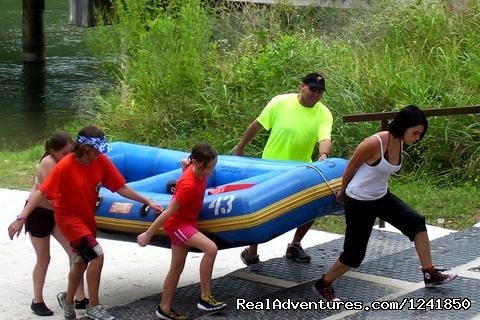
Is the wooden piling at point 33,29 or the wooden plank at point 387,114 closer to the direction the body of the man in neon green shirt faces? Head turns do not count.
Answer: the wooden plank

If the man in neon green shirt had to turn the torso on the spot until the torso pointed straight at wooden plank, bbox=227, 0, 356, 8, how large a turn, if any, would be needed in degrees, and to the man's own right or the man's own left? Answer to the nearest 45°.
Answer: approximately 135° to the man's own left

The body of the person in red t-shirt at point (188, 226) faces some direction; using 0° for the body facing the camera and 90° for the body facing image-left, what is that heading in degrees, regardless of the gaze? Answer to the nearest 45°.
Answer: approximately 270°

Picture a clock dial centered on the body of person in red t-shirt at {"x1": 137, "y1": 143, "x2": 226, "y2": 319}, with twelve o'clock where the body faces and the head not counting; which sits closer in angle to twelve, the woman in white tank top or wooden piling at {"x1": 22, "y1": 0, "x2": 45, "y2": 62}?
the woman in white tank top

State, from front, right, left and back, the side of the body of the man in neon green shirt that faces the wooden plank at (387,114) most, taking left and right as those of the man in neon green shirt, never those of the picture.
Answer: left

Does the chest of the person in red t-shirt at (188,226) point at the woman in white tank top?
yes

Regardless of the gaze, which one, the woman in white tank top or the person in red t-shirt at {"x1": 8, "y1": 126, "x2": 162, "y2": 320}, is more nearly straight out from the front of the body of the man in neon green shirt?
the woman in white tank top

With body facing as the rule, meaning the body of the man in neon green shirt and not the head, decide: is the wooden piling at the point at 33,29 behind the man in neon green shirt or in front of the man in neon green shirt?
behind

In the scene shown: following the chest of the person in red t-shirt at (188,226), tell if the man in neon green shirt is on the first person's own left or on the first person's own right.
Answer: on the first person's own left

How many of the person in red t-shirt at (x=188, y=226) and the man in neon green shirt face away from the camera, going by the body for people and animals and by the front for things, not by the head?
0

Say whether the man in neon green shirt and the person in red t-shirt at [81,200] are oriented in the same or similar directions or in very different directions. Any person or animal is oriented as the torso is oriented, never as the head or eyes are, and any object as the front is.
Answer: same or similar directions

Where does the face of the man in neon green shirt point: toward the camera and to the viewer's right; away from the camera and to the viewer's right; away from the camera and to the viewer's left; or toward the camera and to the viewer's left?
toward the camera and to the viewer's right
